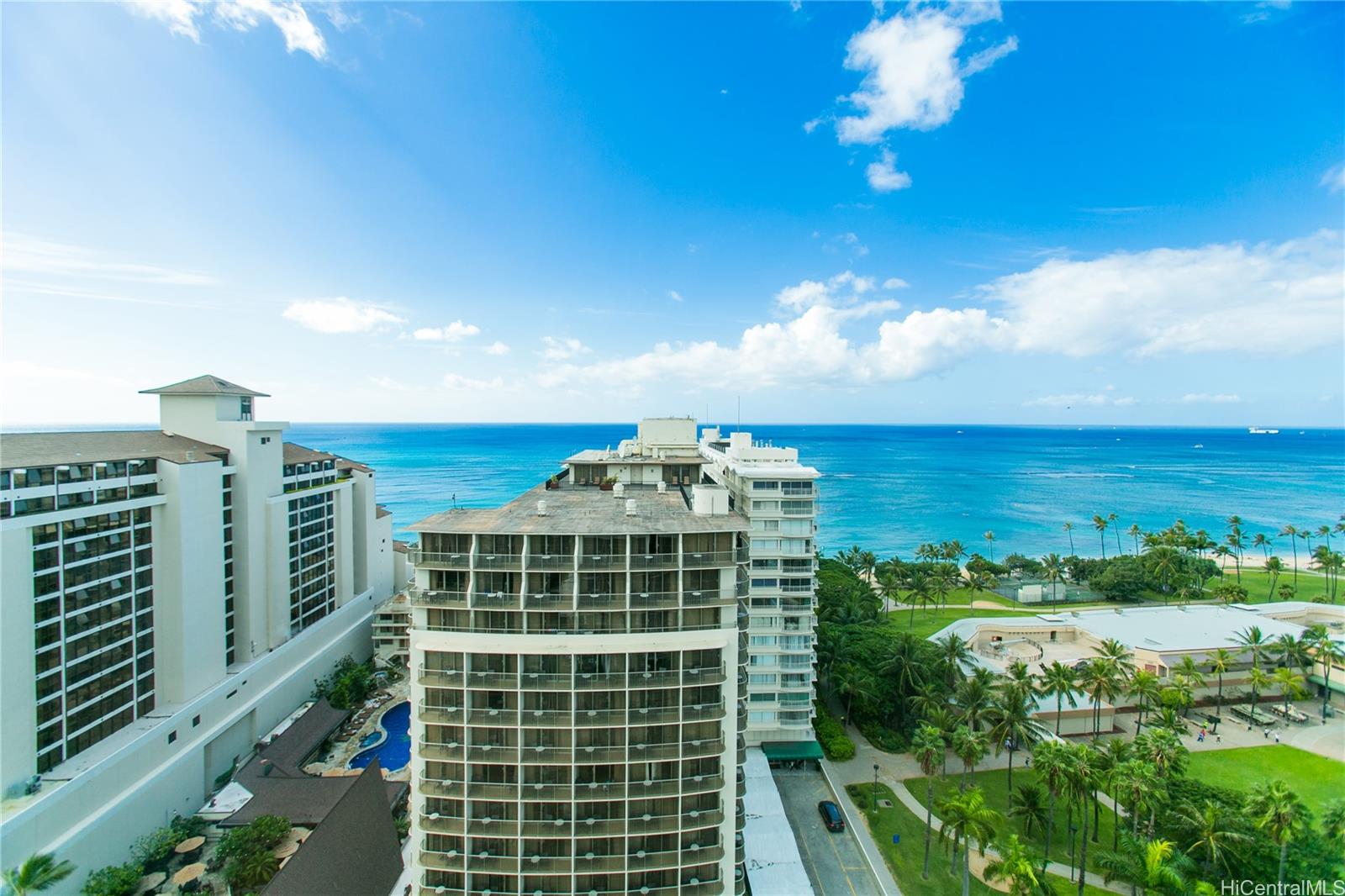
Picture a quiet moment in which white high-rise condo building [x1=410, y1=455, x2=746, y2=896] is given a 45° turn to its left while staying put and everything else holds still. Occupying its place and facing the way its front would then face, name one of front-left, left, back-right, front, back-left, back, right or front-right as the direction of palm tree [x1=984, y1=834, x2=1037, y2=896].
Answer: front-left

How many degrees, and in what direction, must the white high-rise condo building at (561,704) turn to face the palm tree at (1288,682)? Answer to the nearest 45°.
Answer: approximately 90° to its left

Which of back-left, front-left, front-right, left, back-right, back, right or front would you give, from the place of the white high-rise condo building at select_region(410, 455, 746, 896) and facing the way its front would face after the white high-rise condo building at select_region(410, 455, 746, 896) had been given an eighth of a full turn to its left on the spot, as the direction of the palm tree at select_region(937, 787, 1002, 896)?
front-left

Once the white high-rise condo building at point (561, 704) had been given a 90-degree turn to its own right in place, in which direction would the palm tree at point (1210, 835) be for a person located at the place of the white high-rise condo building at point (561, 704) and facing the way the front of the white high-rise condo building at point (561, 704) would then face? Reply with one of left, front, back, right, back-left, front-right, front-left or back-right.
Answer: back

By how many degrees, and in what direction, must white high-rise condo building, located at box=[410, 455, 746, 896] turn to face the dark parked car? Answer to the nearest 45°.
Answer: approximately 135° to its left

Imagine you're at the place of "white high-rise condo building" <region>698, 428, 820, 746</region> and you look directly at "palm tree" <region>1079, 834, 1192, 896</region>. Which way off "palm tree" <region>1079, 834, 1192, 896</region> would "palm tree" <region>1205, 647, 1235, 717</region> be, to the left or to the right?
left

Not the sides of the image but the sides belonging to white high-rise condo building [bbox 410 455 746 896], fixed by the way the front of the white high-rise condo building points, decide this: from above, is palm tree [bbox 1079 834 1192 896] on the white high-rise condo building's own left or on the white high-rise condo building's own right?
on the white high-rise condo building's own left

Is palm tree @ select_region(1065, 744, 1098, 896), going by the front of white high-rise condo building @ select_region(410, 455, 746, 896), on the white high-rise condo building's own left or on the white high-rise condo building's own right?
on the white high-rise condo building's own left

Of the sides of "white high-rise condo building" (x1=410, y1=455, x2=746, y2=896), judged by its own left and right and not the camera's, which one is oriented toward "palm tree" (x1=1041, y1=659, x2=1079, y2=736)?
left

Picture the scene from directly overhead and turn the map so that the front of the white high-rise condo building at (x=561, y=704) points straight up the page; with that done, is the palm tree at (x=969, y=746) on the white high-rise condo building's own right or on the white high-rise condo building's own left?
on the white high-rise condo building's own left

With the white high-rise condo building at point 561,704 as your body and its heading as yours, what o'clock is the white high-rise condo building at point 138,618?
the white high-rise condo building at point 138,618 is roughly at 4 o'clock from the white high-rise condo building at point 561,704.

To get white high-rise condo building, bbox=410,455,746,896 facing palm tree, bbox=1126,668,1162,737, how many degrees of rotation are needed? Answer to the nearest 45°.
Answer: approximately 90° to its left

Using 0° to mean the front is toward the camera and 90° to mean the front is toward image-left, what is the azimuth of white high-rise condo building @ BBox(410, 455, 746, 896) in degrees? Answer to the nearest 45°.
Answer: approximately 0°

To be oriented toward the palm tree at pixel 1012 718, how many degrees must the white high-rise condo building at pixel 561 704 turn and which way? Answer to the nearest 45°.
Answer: approximately 90° to its left
